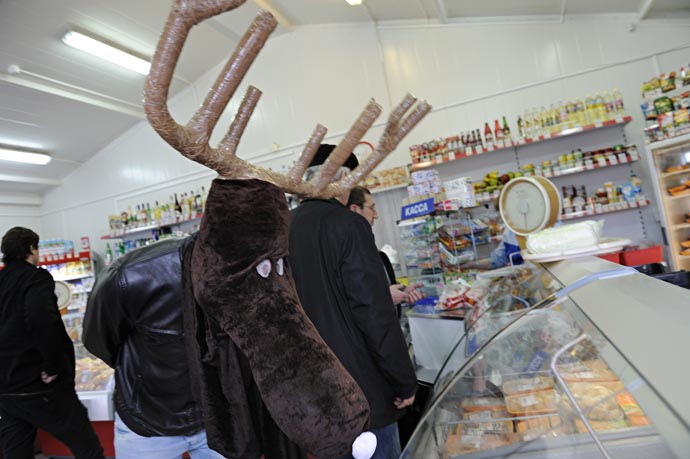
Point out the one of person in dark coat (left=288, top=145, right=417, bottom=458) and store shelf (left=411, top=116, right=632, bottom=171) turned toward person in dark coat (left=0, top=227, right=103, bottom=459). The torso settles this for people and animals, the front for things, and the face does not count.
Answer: the store shelf

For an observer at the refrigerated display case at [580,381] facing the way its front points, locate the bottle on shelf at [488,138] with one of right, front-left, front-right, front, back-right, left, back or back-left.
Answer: back-right

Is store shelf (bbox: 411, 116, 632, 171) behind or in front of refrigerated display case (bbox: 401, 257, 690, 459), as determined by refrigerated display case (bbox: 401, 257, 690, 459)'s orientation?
behind

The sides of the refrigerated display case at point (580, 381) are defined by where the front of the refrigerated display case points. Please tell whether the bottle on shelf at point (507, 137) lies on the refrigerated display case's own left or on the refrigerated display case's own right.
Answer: on the refrigerated display case's own right

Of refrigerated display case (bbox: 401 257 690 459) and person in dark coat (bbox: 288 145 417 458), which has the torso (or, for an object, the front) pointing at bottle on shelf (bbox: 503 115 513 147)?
the person in dark coat

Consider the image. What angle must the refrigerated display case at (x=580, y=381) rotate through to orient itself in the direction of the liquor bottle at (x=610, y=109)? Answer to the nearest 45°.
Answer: approximately 135° to its right

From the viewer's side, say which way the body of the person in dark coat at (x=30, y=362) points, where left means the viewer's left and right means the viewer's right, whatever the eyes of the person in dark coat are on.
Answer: facing away from the viewer and to the right of the viewer

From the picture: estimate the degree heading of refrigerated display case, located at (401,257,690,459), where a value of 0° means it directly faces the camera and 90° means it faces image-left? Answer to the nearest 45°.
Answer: approximately 45°

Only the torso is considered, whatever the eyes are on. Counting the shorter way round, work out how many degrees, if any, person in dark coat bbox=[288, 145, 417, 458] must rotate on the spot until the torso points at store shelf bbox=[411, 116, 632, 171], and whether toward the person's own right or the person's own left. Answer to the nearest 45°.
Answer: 0° — they already face it
